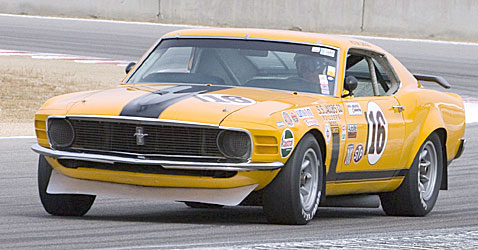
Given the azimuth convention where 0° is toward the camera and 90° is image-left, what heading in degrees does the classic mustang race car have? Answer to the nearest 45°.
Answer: approximately 45°
